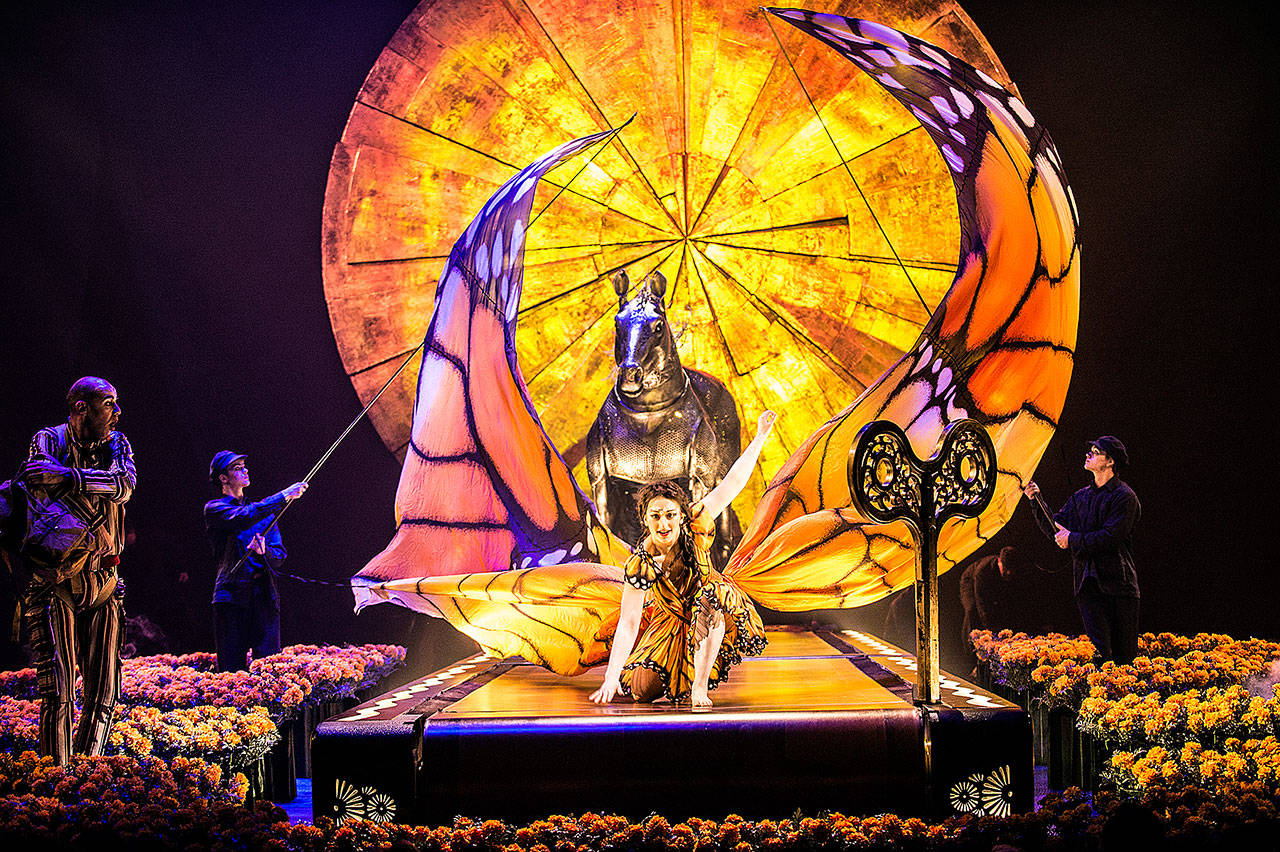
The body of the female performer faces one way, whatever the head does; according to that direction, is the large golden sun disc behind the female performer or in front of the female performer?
behind

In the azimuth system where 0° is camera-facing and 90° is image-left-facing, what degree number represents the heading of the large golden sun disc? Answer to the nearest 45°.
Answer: approximately 0°

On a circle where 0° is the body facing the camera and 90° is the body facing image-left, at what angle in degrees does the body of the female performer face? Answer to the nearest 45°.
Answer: approximately 0°

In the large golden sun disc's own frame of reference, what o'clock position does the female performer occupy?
The female performer is roughly at 12 o'clock from the large golden sun disc.

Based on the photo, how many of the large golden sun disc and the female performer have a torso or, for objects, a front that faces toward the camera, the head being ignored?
2

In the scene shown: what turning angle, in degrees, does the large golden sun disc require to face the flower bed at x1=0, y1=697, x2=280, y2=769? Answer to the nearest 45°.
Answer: approximately 45° to its right

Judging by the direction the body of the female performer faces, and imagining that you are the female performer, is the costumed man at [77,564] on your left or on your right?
on your right

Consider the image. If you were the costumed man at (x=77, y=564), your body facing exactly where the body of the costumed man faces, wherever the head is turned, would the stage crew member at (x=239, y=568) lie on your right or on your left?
on your left

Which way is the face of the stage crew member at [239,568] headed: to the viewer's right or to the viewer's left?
to the viewer's right
